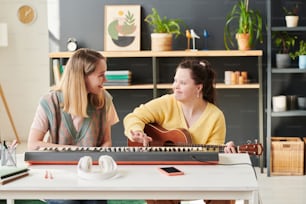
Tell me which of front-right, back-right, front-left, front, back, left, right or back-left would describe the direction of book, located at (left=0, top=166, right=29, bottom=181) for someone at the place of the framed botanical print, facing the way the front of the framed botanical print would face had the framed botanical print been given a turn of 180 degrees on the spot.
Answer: back

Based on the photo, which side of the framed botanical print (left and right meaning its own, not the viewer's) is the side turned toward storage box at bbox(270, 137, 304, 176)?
left

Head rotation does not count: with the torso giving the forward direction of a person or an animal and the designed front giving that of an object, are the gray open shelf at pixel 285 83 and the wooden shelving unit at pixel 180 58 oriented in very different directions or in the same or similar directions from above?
same or similar directions

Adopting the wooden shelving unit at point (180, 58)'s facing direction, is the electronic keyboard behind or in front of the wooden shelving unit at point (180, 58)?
in front

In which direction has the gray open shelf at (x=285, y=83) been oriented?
toward the camera

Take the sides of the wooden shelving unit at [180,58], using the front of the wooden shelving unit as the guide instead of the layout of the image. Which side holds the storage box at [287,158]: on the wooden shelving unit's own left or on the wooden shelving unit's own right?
on the wooden shelving unit's own left

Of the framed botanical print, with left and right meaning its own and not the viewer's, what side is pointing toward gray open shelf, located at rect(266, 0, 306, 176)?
left

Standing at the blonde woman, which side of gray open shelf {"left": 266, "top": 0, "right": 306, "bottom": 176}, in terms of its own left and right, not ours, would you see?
front

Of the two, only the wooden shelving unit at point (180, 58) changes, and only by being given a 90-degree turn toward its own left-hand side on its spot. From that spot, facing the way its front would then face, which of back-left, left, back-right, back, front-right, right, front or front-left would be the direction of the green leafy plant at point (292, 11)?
front

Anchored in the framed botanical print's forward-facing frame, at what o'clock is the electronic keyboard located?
The electronic keyboard is roughly at 12 o'clock from the framed botanical print.

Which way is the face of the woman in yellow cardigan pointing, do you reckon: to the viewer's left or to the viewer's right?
to the viewer's left

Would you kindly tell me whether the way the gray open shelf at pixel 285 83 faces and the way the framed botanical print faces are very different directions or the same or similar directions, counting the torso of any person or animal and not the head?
same or similar directions

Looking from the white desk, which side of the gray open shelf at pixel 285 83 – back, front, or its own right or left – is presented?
front

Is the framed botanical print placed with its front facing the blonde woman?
yes
